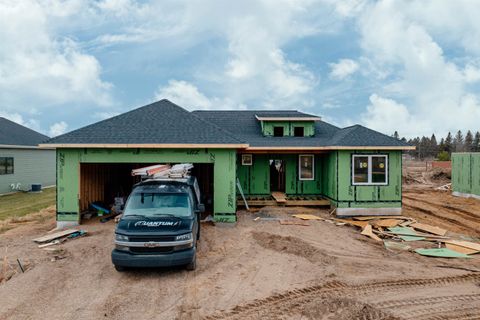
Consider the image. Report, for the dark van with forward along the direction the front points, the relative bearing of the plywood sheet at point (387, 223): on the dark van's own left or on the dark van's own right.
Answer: on the dark van's own left

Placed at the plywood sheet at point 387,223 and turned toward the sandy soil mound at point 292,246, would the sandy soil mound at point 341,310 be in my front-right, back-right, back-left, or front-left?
front-left

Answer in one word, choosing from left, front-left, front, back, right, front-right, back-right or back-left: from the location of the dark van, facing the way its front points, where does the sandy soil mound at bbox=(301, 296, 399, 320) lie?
front-left

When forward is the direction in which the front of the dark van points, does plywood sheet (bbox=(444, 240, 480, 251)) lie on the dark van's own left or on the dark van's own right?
on the dark van's own left

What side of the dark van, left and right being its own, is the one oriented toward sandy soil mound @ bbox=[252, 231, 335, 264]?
left

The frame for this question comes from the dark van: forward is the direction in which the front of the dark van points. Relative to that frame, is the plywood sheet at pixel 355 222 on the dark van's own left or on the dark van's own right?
on the dark van's own left

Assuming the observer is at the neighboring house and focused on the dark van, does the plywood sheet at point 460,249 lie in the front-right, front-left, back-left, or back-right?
front-left

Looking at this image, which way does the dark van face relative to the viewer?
toward the camera

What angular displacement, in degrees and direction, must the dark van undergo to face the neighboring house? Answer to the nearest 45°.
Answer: approximately 135° to its right

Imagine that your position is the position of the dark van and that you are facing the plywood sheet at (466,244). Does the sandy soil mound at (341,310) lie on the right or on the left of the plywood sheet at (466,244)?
right
